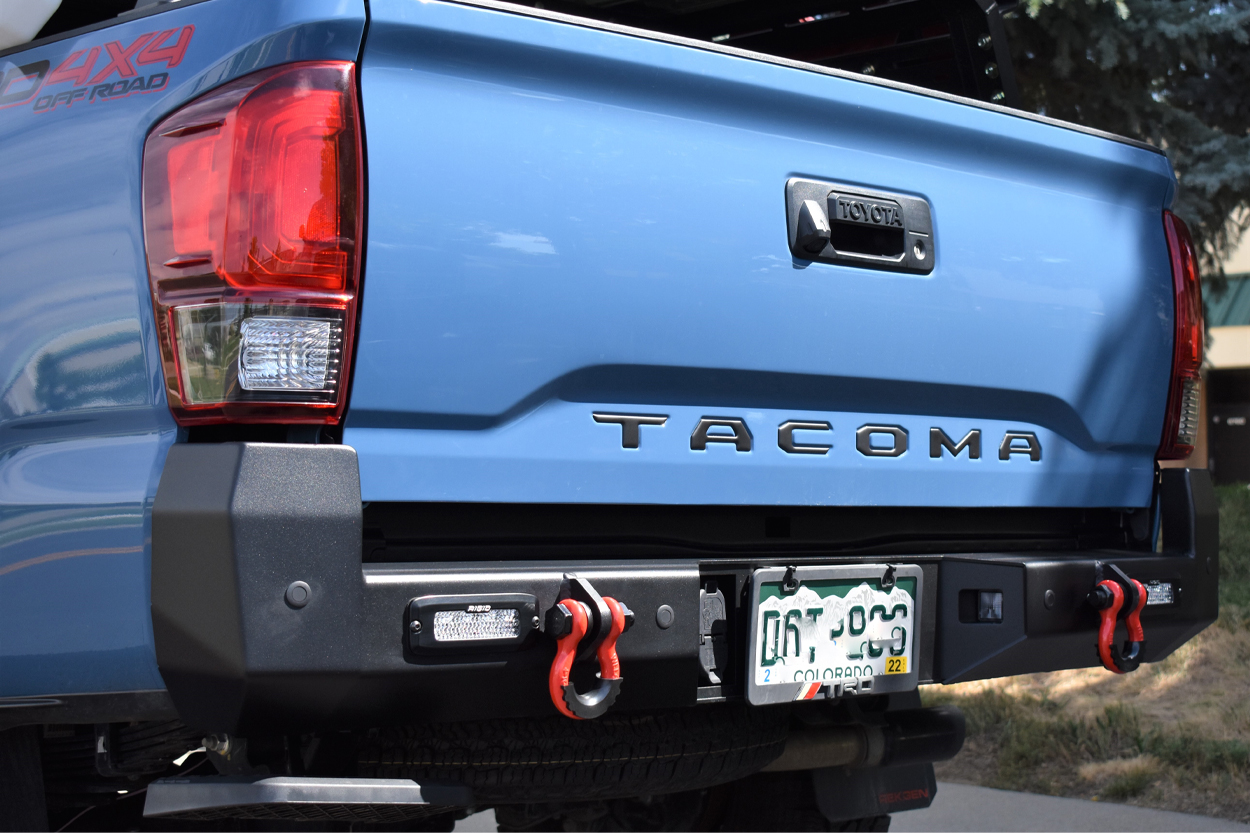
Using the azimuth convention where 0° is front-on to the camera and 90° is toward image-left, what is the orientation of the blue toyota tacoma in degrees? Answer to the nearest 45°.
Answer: approximately 135°

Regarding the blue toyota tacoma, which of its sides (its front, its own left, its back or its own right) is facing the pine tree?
right

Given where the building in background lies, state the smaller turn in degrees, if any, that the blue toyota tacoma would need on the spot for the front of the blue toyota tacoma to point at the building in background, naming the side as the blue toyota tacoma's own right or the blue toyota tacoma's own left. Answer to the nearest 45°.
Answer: approximately 90° to the blue toyota tacoma's own right
